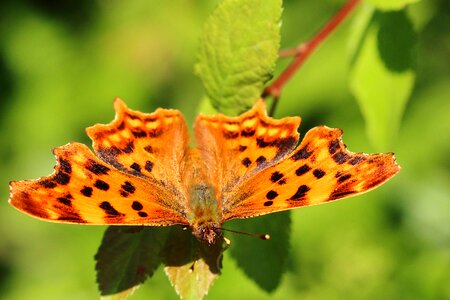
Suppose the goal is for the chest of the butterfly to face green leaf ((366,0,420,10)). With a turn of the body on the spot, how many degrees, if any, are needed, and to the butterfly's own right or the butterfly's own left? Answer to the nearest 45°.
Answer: approximately 90° to the butterfly's own left

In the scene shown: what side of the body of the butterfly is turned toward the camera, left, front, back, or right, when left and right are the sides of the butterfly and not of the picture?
front

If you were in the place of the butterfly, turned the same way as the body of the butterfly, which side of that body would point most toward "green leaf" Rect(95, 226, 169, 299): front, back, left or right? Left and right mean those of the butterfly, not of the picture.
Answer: right
